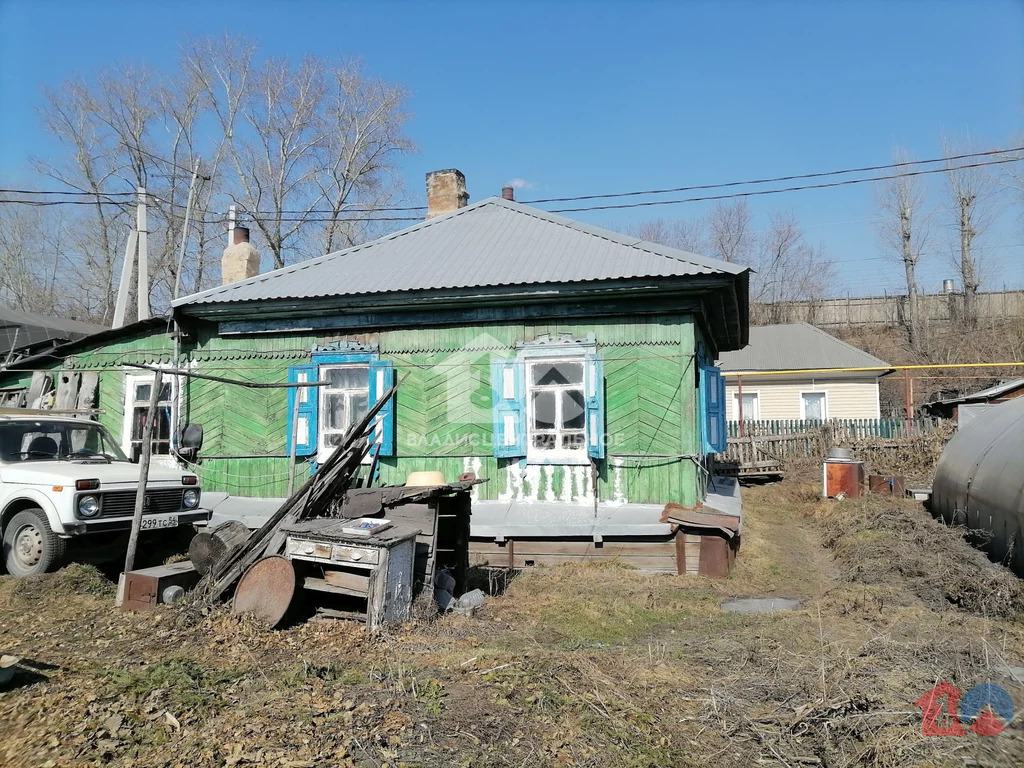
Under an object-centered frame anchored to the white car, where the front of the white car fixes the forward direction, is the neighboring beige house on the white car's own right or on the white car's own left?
on the white car's own left

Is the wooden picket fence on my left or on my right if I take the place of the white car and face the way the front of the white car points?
on my left

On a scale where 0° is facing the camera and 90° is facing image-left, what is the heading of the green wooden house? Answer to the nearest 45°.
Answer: approximately 0°

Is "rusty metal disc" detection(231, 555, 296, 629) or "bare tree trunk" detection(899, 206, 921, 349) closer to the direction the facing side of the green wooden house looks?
the rusty metal disc

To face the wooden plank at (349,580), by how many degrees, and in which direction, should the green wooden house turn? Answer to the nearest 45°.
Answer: approximately 45° to its right

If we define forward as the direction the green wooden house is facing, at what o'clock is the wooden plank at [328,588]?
The wooden plank is roughly at 1 o'clock from the green wooden house.

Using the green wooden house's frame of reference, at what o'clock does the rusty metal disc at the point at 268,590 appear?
The rusty metal disc is roughly at 1 o'clock from the green wooden house.

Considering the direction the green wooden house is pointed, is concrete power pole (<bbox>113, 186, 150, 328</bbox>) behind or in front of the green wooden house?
behind

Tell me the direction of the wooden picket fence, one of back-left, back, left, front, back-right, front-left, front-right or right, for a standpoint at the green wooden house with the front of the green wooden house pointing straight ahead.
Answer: back-left

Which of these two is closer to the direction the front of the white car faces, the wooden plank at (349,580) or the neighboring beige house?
the wooden plank

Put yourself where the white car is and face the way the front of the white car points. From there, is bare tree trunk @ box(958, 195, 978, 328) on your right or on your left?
on your left

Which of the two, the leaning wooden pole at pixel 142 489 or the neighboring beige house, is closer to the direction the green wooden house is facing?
the leaning wooden pole

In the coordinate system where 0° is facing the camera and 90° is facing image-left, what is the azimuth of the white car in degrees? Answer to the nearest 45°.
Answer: approximately 315°
